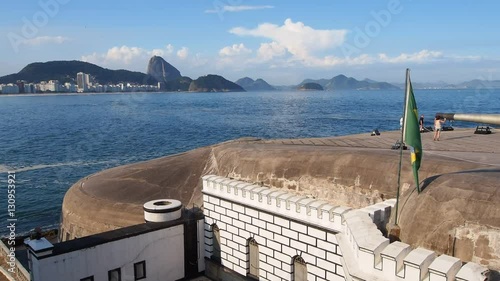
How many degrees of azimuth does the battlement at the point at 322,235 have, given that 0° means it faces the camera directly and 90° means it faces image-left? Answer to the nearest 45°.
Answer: approximately 45°
